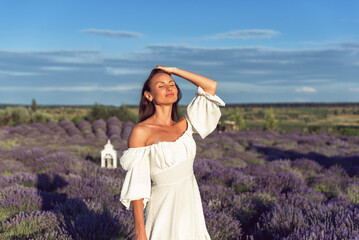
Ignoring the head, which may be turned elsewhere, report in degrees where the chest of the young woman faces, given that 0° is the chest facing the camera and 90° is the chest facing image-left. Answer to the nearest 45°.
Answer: approximately 315°
